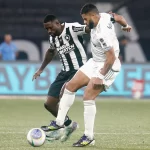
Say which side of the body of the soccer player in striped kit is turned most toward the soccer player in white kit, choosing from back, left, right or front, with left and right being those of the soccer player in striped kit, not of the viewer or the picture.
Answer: left

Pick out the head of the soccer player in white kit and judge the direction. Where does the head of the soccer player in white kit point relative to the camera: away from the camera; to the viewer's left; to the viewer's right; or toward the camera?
to the viewer's left
